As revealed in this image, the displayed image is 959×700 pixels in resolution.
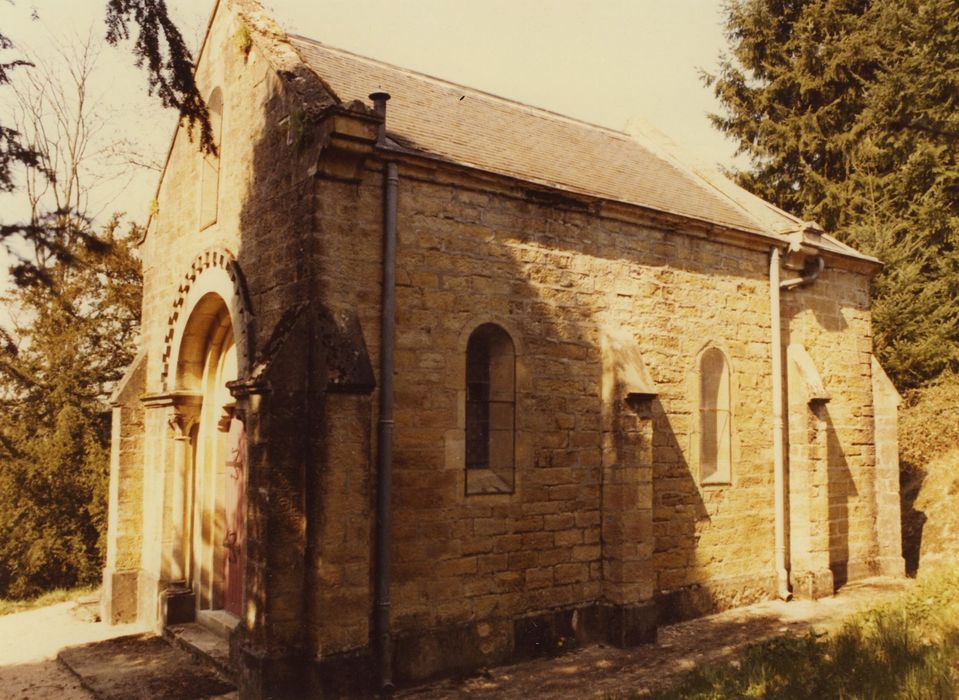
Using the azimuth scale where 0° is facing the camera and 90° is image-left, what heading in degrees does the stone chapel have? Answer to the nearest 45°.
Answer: approximately 45°

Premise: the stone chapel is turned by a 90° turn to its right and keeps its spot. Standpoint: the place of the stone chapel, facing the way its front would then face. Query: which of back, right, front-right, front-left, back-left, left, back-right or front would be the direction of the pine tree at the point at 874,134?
right
